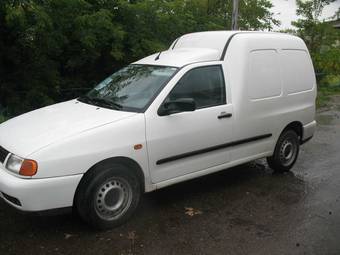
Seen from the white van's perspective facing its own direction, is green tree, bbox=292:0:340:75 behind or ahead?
behind

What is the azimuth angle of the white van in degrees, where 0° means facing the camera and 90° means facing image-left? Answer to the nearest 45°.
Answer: approximately 45°
